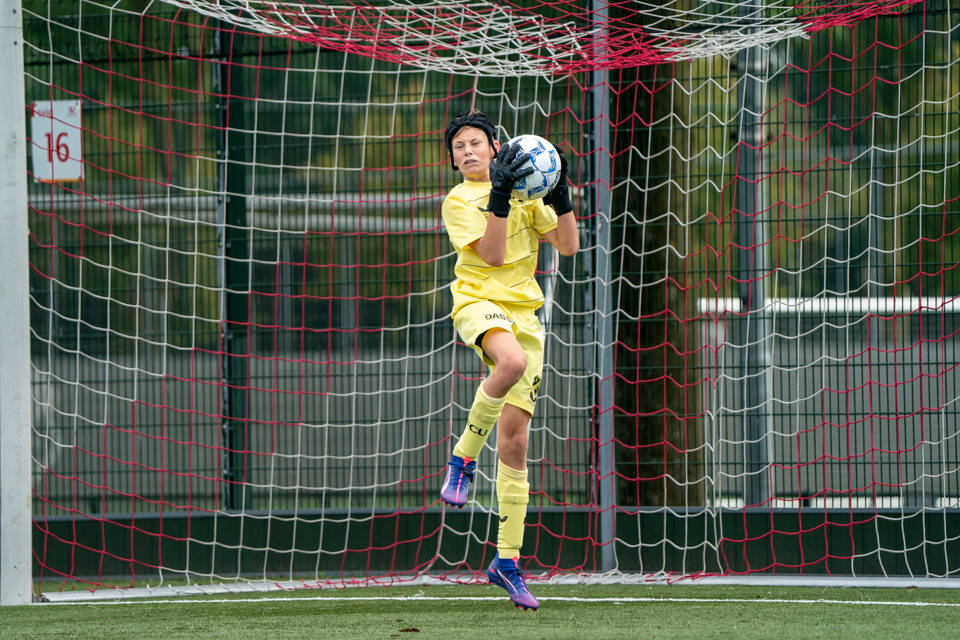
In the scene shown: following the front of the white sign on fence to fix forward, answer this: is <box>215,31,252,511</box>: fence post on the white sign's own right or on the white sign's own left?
on the white sign's own left

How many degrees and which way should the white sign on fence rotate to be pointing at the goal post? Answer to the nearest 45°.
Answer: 0° — it already faces it

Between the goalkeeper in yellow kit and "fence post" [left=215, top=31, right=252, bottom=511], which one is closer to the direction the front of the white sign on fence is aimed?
the goalkeeper in yellow kit

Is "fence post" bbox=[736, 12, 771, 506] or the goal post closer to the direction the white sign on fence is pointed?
the goal post

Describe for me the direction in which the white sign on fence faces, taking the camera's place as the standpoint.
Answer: facing the viewer

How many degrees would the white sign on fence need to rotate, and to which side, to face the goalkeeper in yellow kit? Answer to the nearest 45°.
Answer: approximately 45° to its left

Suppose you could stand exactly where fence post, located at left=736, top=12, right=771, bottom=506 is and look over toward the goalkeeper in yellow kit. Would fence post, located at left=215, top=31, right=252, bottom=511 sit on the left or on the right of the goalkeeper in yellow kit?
right
